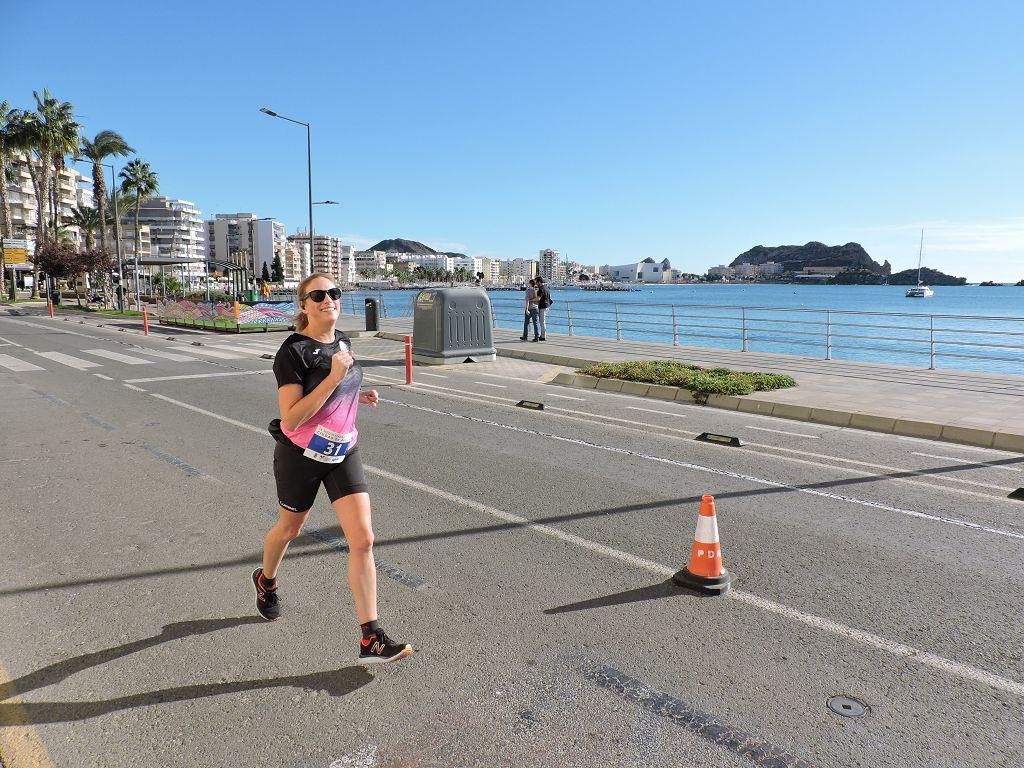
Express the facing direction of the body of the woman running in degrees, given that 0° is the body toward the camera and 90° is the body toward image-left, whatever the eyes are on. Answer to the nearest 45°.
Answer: approximately 315°

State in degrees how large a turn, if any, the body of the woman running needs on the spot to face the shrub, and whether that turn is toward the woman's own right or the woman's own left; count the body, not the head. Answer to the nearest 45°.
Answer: approximately 90° to the woman's own left

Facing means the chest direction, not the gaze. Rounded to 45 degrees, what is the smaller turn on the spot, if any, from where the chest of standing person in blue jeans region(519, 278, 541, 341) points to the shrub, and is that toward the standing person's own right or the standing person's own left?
approximately 90° to the standing person's own left

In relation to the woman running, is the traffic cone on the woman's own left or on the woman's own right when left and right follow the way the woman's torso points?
on the woman's own left
